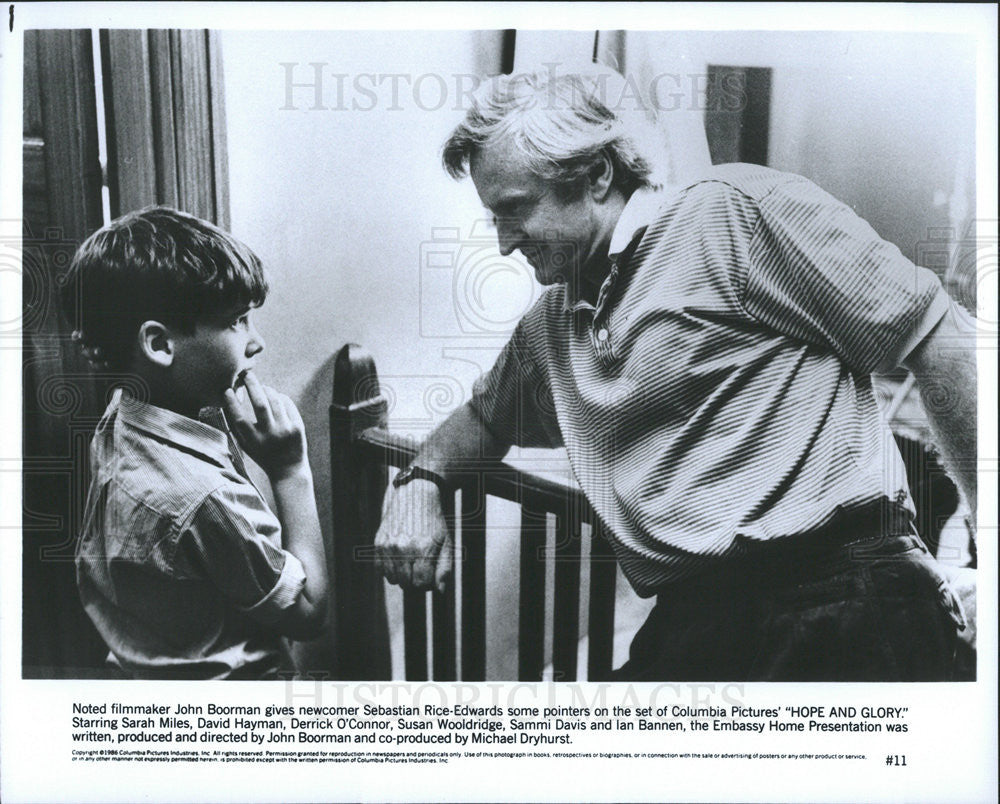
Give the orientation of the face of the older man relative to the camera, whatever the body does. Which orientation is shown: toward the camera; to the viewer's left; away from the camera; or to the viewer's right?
to the viewer's left

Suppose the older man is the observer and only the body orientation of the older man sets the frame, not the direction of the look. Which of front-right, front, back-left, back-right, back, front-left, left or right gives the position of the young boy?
front-right

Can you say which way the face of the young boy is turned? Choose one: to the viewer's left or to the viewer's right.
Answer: to the viewer's right

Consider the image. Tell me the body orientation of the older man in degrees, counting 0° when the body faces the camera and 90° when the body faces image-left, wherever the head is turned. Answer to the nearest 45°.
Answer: approximately 45°
